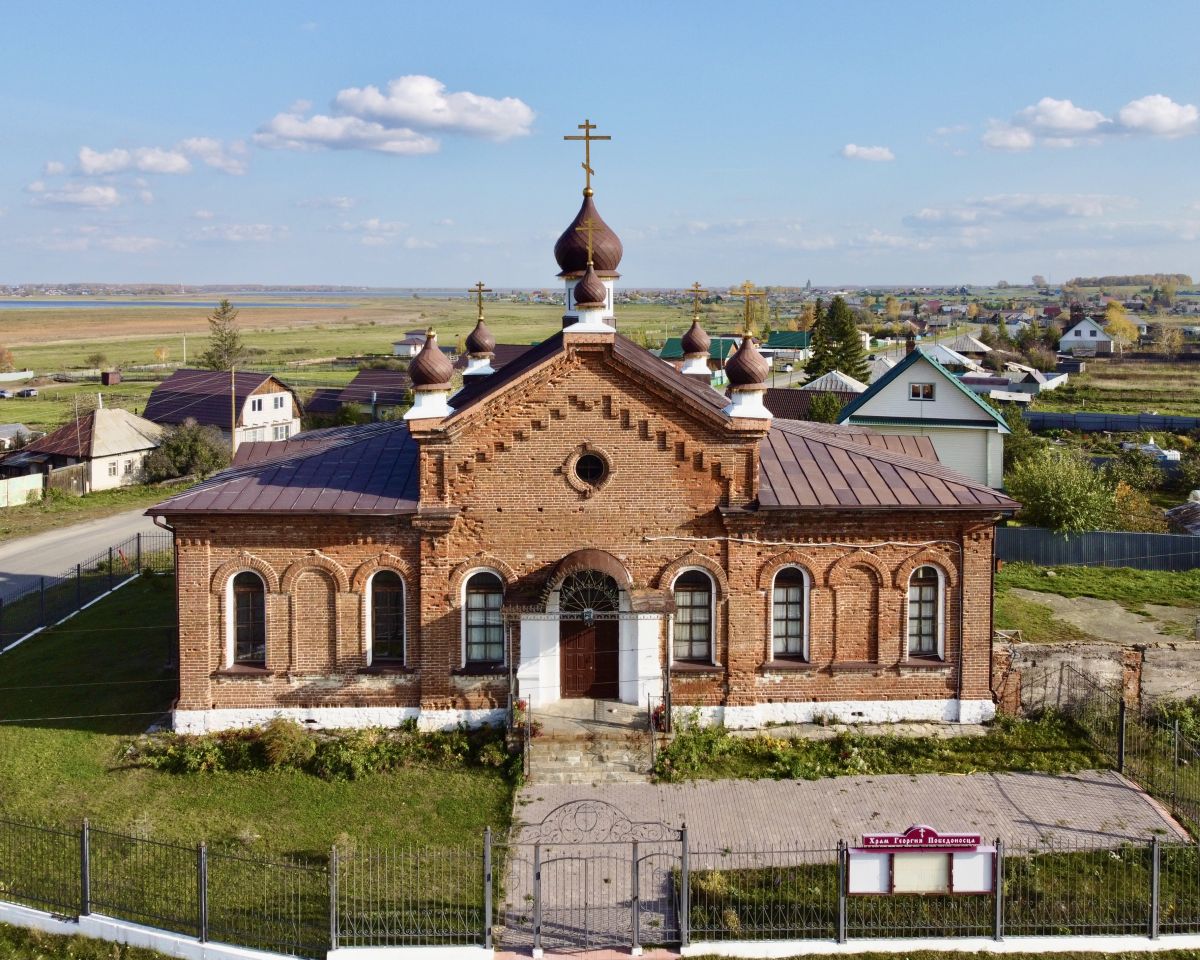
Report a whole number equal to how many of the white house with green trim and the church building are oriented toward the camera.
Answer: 2

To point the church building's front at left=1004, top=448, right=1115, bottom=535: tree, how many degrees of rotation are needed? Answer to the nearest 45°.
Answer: approximately 135° to its left

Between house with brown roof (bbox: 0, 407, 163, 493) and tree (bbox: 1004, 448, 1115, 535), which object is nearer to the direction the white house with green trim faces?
the tree

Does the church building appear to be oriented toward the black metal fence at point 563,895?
yes

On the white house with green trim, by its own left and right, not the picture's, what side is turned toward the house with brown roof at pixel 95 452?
right

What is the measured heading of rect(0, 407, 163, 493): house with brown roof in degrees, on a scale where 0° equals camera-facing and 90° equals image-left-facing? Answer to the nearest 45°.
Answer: approximately 315°

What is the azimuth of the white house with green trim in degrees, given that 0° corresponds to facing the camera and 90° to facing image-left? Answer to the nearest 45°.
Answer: approximately 0°
